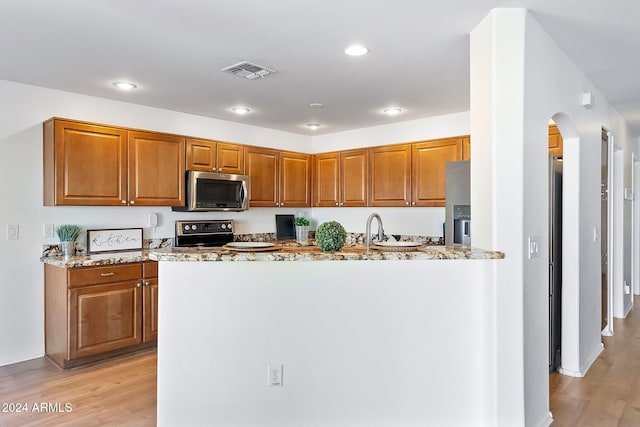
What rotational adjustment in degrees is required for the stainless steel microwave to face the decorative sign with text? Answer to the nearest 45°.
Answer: approximately 135° to its right

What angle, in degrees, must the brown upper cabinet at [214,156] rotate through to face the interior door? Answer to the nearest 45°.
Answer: approximately 45° to its left

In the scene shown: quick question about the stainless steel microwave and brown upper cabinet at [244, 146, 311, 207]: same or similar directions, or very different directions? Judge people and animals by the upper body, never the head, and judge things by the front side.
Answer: same or similar directions

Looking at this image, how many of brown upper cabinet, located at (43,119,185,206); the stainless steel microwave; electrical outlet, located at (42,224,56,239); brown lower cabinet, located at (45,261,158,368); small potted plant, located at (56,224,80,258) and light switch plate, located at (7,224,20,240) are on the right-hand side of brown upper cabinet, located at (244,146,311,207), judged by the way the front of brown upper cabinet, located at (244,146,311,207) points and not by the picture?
6

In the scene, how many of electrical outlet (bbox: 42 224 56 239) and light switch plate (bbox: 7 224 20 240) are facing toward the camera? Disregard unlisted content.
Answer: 2

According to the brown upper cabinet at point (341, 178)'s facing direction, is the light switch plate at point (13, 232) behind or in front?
in front

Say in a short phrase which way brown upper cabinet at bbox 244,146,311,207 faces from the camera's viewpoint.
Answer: facing the viewer and to the right of the viewer

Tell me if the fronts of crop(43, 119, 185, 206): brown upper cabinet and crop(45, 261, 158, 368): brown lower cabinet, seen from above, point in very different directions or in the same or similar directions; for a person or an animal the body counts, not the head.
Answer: same or similar directions

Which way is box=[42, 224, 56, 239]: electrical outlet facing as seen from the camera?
toward the camera

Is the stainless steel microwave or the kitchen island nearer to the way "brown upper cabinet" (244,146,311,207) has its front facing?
the kitchen island

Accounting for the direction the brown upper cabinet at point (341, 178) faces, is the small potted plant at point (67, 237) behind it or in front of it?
in front

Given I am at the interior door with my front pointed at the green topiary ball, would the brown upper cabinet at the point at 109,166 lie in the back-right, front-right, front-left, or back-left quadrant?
front-right

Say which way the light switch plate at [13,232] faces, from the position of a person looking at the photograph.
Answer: facing the viewer

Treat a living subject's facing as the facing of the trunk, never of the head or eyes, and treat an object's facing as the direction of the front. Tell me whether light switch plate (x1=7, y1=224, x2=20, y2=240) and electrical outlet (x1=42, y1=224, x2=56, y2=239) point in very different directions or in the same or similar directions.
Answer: same or similar directions

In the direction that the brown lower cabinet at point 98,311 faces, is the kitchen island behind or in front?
in front
